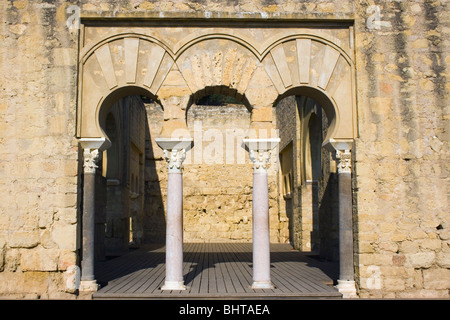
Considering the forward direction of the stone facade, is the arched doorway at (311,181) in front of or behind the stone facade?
behind

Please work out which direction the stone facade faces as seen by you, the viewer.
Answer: facing the viewer
